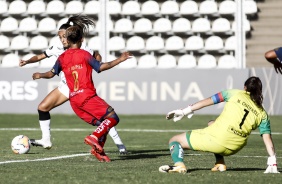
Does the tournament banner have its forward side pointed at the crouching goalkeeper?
yes

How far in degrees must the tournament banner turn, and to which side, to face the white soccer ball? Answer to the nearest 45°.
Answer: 0° — it already faces it

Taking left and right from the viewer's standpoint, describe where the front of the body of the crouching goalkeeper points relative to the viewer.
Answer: facing away from the viewer and to the left of the viewer

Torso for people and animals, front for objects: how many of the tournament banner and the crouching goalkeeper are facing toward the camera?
1
